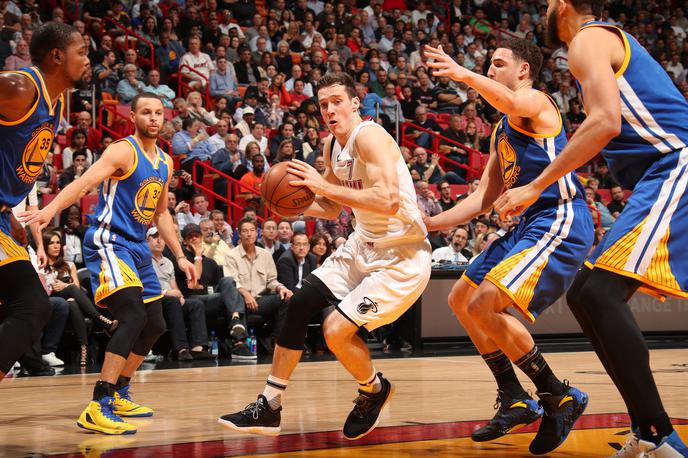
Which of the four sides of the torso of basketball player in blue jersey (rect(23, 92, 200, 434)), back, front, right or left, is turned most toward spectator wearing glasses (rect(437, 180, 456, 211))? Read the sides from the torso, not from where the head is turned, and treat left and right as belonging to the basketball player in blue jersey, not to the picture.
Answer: left

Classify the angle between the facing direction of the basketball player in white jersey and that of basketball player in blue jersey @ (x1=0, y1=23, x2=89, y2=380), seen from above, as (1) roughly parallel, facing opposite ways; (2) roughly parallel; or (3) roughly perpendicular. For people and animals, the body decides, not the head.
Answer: roughly perpendicular

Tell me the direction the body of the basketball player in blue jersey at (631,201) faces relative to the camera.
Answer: to the viewer's left

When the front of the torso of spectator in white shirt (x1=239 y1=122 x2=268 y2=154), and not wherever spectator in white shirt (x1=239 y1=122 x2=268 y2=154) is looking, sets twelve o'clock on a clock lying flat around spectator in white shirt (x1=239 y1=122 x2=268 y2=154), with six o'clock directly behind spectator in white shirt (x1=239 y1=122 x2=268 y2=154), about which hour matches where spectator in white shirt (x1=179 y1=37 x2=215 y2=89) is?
spectator in white shirt (x1=179 y1=37 x2=215 y2=89) is roughly at 5 o'clock from spectator in white shirt (x1=239 y1=122 x2=268 y2=154).

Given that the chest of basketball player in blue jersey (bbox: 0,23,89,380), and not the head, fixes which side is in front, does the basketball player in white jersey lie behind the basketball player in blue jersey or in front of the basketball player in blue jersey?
in front

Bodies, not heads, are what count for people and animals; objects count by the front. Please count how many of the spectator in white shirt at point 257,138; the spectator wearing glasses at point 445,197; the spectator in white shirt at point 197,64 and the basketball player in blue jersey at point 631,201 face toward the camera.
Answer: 3

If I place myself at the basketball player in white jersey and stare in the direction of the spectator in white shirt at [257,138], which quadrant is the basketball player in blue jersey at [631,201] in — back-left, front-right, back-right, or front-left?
back-right

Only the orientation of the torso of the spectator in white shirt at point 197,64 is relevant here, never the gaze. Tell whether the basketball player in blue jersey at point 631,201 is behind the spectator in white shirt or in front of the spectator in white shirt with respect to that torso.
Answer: in front

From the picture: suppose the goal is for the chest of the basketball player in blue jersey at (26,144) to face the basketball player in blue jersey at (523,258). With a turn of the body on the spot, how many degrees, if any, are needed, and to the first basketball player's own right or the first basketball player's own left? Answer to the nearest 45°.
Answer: approximately 45° to the first basketball player's own left

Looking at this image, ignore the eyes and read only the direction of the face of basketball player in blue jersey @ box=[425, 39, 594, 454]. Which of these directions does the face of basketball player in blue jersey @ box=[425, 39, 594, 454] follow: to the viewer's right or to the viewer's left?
to the viewer's left

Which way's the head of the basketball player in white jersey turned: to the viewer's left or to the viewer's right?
to the viewer's left

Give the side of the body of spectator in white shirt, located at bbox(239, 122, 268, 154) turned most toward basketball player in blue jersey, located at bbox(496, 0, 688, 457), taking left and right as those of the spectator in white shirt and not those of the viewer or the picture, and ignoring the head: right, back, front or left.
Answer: front

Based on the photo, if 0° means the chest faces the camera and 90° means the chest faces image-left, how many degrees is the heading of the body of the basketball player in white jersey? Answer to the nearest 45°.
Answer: approximately 45°

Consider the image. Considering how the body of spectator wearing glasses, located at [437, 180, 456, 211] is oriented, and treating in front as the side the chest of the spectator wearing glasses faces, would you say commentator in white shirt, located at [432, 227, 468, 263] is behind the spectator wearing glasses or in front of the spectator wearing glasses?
in front

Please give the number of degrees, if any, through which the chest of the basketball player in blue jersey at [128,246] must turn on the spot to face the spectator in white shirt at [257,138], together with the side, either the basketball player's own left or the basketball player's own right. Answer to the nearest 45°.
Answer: approximately 135° to the basketball player's own left
